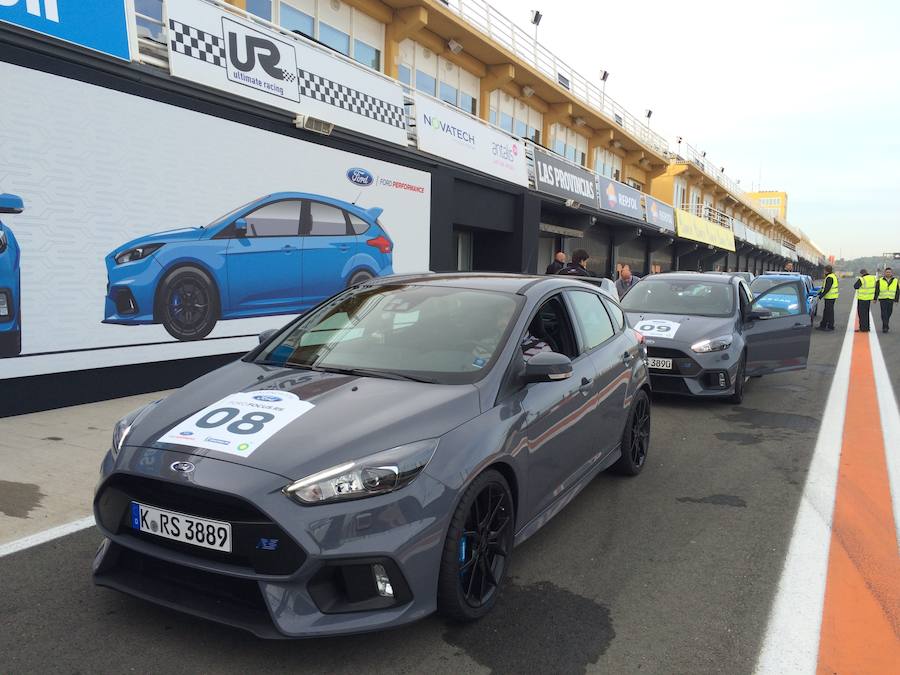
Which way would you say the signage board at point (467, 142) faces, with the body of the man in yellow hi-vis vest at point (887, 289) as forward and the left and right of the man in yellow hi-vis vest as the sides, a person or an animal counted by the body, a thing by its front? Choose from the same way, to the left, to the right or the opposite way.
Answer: to the left

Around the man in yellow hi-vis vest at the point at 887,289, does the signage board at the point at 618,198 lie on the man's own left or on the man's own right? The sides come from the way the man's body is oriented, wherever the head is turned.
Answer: on the man's own right

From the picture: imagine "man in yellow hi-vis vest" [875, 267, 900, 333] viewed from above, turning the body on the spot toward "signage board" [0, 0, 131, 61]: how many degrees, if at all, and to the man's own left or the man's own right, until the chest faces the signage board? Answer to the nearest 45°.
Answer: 0° — they already face it

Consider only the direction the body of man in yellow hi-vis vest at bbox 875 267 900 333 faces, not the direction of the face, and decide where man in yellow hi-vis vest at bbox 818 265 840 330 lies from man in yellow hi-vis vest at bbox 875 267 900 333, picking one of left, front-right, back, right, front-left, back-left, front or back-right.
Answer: front-right

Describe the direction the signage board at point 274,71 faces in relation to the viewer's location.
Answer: facing the viewer and to the right of the viewer

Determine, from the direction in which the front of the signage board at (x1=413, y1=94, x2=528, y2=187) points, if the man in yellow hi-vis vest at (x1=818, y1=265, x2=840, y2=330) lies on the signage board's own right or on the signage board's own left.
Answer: on the signage board's own left

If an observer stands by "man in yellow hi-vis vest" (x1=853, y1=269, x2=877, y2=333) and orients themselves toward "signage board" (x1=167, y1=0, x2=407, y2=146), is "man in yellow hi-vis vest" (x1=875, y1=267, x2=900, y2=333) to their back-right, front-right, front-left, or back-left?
back-left

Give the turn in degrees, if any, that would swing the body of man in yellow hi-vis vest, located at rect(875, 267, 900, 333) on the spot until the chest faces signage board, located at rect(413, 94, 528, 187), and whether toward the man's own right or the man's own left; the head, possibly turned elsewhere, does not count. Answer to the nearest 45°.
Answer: approximately 45° to the man's own right

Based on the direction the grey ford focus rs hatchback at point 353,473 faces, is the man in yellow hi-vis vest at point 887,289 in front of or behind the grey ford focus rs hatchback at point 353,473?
behind

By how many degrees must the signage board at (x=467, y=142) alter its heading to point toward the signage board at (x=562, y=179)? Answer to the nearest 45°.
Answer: approximately 90° to its left

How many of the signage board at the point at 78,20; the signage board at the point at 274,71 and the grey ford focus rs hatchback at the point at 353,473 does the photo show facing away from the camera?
0

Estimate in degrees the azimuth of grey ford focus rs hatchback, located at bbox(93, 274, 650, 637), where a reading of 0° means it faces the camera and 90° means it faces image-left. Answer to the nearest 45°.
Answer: approximately 45°

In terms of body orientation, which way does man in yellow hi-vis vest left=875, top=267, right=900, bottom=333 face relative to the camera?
toward the camera

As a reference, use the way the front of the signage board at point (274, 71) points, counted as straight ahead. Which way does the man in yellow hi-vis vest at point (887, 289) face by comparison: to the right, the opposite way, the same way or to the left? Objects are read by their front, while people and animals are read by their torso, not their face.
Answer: to the right
